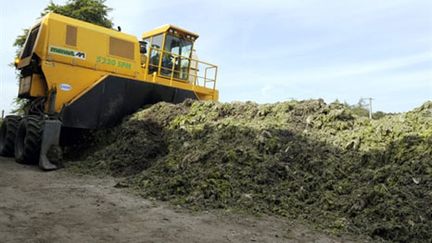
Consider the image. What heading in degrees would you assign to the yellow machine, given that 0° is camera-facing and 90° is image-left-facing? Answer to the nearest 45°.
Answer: approximately 315°

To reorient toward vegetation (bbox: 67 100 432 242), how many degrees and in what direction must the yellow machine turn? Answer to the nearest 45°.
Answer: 0° — it already faces it

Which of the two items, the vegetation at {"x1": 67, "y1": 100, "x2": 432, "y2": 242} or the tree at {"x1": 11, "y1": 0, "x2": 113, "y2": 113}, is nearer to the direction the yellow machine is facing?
the vegetation

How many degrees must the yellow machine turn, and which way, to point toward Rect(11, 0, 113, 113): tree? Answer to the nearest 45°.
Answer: approximately 135° to its left
